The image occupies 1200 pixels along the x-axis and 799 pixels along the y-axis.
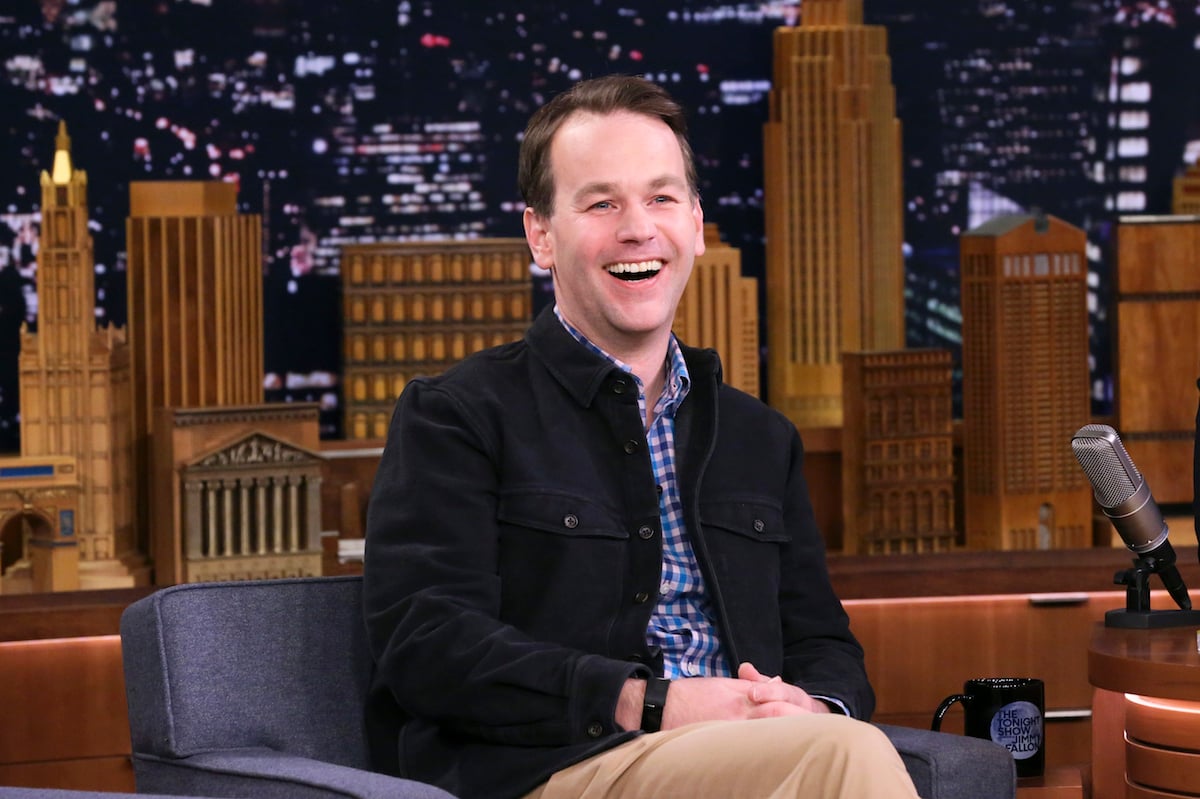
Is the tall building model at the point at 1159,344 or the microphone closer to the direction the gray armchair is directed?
the microphone

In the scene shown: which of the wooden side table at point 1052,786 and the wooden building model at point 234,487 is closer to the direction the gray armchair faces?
the wooden side table

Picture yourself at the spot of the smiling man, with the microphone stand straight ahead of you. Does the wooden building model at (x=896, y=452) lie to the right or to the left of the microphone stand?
left

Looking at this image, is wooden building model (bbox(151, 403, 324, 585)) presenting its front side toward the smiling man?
yes

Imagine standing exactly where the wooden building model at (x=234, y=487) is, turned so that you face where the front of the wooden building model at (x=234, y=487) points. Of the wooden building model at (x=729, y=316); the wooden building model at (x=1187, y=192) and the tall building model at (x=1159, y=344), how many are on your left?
3

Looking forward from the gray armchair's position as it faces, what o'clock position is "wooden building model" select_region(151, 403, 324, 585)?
The wooden building model is roughly at 7 o'clock from the gray armchair.

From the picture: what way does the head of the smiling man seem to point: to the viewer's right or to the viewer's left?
to the viewer's right

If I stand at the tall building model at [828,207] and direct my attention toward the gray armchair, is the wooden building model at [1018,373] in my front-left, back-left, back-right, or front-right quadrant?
back-left

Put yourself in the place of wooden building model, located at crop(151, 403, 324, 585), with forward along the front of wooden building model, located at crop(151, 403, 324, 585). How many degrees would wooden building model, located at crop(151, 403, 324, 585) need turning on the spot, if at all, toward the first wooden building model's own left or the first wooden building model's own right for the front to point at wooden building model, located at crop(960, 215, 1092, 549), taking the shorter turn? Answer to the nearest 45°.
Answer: approximately 90° to the first wooden building model's own left

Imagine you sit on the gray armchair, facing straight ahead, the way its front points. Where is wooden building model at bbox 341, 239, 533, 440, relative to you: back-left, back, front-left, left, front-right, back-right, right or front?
back-left

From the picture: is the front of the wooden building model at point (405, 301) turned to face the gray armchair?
yes

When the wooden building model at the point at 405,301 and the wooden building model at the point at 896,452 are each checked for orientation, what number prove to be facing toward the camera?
2

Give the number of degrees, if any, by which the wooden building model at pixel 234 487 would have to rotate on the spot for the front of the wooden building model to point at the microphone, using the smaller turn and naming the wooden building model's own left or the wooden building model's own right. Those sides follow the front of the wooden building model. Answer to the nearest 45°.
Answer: approximately 45° to the wooden building model's own left

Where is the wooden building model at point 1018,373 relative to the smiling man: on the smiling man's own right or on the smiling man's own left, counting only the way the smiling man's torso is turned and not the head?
on the smiling man's own left

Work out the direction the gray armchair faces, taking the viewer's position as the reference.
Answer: facing the viewer and to the right of the viewer

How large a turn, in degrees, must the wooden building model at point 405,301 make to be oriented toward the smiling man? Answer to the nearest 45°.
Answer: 0° — it already faces them
